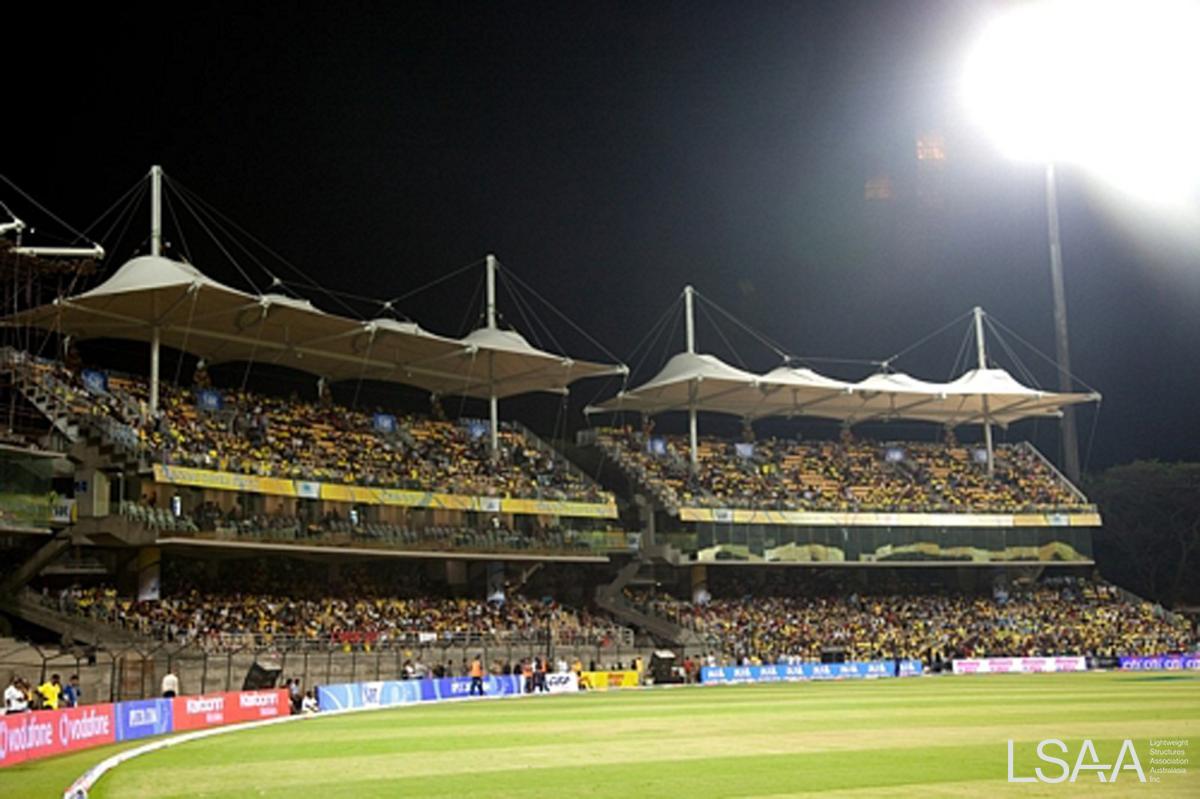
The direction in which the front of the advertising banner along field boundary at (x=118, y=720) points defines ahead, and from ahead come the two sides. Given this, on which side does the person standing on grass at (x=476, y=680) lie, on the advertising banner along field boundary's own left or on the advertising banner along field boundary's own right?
on the advertising banner along field boundary's own left

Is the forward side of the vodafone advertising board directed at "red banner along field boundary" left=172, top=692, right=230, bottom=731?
no

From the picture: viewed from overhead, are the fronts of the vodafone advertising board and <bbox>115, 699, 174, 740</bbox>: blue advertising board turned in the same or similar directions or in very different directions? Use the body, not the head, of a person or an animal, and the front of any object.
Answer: same or similar directions

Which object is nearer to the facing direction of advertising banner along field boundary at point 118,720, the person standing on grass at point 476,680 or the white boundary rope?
the white boundary rope

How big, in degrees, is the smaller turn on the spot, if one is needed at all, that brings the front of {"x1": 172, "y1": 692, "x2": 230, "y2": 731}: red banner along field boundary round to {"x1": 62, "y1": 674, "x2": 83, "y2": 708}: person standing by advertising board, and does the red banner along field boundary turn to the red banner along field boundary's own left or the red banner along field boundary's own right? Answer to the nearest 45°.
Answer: approximately 135° to the red banner along field boundary's own right

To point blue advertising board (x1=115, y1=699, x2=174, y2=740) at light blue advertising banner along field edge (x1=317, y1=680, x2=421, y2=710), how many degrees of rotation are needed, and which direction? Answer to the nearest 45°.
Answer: approximately 90° to its left

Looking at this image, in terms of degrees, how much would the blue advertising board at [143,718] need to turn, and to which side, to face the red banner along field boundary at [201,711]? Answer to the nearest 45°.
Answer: approximately 90° to its left

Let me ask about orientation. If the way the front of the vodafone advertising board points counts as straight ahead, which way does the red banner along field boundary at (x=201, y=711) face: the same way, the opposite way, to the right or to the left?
the same way

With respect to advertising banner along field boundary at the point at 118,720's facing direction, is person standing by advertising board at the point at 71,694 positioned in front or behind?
behind

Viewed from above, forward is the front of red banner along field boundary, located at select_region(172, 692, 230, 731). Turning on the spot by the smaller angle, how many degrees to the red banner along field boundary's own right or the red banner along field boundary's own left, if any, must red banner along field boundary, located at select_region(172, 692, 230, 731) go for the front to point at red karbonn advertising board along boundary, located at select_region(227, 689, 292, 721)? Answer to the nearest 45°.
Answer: approximately 90° to the red banner along field boundary's own left

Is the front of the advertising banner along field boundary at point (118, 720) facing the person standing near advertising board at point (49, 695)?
no

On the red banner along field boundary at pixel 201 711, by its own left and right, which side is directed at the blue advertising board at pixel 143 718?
right

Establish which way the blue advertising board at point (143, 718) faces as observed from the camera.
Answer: facing the viewer and to the right of the viewer

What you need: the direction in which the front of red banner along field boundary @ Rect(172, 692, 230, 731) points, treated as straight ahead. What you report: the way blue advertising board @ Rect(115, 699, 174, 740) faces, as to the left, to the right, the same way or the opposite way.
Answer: the same way

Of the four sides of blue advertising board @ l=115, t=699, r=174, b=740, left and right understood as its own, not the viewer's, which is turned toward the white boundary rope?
front
